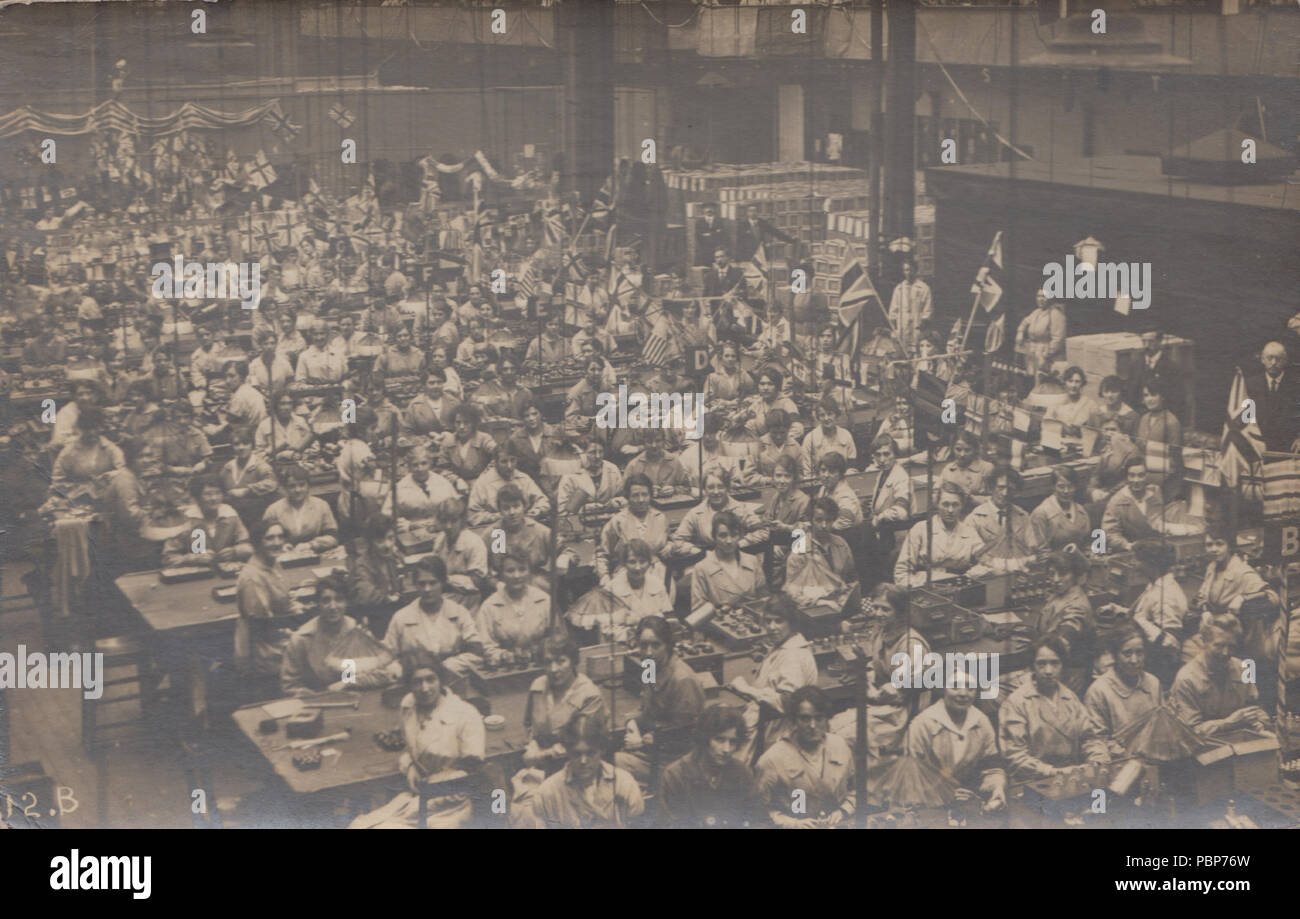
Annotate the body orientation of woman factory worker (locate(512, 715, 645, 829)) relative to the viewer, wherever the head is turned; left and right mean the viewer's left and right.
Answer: facing the viewer

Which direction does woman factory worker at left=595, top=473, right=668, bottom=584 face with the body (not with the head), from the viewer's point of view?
toward the camera

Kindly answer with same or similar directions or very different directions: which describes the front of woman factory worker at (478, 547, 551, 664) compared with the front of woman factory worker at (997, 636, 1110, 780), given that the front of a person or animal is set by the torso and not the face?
same or similar directions

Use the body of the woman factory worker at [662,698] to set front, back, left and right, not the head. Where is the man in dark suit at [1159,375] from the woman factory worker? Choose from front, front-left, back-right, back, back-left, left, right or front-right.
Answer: back-left

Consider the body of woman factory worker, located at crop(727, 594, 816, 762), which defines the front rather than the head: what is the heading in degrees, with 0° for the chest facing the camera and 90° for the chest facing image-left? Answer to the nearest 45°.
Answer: approximately 45°

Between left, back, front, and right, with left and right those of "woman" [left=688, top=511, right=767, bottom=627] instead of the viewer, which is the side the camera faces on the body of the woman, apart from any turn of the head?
front

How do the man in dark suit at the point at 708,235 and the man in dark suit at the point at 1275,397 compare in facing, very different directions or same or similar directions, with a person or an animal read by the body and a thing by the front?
same or similar directions

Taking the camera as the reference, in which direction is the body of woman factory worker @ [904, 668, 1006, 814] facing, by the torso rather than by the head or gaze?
toward the camera

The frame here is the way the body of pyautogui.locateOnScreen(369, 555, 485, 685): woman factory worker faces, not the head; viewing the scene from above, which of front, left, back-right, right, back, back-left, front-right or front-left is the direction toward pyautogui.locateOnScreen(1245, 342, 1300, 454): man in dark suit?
left

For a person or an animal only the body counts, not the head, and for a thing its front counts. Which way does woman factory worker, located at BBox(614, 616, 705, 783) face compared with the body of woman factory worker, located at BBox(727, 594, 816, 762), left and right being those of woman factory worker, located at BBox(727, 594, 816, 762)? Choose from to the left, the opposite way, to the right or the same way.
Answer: the same way

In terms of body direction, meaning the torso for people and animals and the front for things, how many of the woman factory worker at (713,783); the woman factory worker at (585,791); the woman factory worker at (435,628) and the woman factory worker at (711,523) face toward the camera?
4

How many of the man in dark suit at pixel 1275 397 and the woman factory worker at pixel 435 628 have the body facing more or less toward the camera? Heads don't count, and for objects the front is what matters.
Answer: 2

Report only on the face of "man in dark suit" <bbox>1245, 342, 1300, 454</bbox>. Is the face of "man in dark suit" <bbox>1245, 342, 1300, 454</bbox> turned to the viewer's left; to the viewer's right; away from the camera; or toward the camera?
toward the camera
